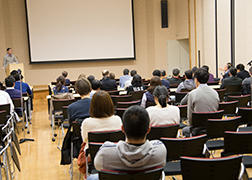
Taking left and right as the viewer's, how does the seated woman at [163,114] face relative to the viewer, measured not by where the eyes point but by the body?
facing away from the viewer

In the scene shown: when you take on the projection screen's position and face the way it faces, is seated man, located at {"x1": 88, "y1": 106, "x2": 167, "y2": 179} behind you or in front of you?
in front

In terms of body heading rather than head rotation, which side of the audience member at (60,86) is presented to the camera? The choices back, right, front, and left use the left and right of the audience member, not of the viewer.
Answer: back

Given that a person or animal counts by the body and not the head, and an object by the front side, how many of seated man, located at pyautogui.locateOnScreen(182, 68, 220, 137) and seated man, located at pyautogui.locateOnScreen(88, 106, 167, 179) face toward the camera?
0

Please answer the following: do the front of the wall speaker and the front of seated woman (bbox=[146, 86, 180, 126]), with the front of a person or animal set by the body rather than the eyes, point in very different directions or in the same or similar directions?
very different directions

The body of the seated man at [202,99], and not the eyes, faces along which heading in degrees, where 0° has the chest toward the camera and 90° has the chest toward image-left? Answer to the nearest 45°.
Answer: approximately 135°

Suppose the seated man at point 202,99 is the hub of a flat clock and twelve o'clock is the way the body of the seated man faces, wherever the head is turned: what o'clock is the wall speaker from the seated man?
The wall speaker is roughly at 1 o'clock from the seated man.

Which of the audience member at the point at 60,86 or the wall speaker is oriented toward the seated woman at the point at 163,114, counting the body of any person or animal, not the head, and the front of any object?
the wall speaker

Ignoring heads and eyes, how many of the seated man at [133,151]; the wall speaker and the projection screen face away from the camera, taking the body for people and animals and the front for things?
1

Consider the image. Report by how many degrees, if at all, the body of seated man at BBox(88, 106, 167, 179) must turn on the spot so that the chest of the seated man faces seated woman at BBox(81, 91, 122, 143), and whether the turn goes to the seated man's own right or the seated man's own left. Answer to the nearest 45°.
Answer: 0° — they already face them

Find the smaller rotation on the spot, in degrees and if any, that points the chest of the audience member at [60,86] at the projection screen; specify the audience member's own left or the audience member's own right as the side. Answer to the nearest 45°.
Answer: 0° — they already face it

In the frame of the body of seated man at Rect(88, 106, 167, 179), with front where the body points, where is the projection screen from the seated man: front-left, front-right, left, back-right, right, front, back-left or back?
front

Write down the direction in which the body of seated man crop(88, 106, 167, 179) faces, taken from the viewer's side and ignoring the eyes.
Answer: away from the camera

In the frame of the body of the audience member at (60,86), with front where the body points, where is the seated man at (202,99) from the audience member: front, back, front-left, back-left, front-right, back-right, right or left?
back-right

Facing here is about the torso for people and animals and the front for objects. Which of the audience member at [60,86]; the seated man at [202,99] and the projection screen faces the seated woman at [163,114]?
the projection screen

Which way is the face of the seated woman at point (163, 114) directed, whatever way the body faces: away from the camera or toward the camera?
away from the camera

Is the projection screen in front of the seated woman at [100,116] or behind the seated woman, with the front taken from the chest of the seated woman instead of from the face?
in front

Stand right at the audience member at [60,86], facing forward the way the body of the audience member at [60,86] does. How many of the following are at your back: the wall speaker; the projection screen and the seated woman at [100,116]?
1

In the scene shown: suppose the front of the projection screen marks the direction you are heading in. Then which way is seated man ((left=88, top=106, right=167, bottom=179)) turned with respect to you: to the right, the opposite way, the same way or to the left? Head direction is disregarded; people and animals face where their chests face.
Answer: the opposite way

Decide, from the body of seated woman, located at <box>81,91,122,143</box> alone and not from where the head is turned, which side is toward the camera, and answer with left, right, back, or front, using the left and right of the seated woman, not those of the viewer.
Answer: back
